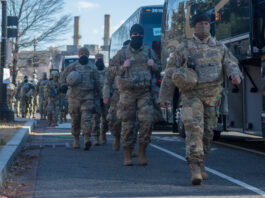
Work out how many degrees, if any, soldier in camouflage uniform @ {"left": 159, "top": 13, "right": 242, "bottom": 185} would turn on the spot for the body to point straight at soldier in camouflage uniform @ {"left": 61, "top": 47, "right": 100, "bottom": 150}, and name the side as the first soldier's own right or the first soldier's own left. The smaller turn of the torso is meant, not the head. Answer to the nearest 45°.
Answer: approximately 135° to the first soldier's own right

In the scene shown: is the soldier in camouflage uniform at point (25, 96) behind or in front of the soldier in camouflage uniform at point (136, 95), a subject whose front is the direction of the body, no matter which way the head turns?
behind

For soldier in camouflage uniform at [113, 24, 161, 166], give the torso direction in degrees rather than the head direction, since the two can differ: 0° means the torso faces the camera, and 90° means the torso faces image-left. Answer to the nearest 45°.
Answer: approximately 0°

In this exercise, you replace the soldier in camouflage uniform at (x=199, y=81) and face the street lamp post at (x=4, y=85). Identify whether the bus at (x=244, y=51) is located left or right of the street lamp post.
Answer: right

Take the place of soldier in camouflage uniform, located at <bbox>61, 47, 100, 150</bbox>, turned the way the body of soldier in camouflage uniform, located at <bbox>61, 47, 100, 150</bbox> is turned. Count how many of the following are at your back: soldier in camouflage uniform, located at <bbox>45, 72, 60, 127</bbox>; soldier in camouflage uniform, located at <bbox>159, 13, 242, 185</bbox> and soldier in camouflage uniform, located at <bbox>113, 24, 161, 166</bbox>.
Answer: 1

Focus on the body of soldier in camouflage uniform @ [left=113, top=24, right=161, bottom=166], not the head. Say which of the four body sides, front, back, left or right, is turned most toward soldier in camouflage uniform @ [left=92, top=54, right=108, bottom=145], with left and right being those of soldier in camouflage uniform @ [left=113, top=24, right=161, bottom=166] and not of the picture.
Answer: back

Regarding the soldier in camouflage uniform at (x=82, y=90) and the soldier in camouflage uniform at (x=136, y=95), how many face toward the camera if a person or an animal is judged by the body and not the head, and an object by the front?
2

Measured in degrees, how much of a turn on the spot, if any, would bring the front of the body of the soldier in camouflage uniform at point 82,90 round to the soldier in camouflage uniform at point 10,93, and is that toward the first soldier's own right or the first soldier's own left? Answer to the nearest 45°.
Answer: approximately 180°
